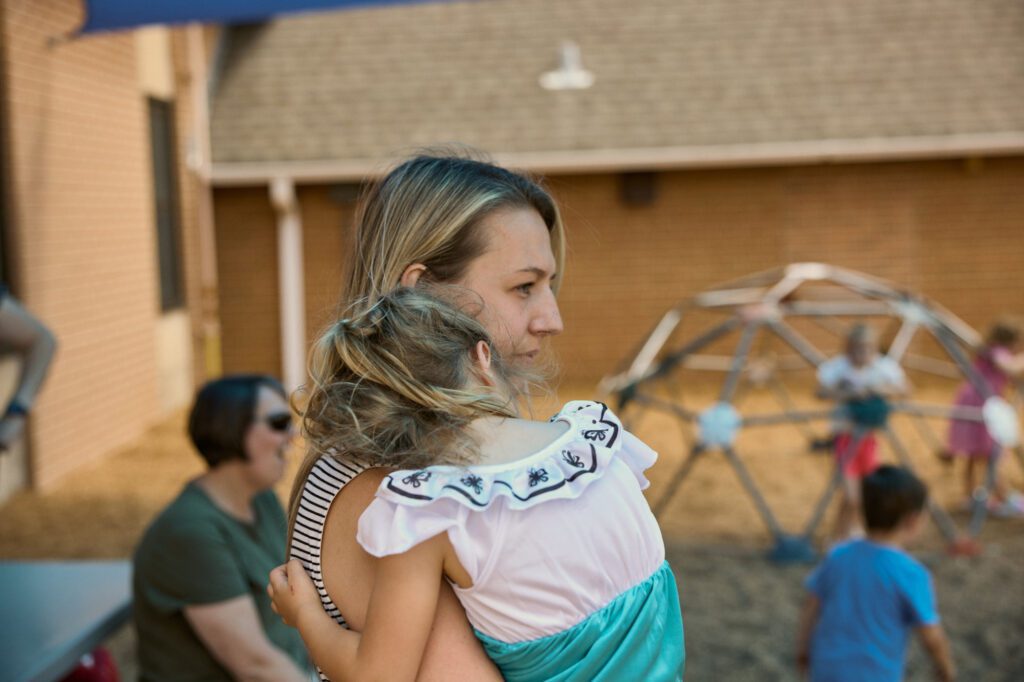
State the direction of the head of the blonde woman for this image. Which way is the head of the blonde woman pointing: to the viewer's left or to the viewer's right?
to the viewer's right

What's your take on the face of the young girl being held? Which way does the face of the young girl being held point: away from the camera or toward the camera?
away from the camera

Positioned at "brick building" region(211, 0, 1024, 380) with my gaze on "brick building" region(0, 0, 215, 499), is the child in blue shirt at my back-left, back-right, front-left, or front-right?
front-left

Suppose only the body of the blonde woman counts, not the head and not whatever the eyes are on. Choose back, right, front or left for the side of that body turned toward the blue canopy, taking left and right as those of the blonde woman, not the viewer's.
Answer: left

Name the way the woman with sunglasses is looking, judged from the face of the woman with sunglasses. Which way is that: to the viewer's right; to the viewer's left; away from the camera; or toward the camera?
to the viewer's right

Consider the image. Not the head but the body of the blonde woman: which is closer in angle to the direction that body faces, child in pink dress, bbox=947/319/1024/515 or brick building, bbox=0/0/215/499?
the child in pink dress
